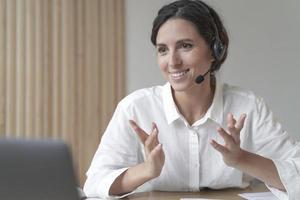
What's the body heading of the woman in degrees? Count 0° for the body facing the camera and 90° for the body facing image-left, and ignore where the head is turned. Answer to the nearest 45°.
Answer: approximately 0°

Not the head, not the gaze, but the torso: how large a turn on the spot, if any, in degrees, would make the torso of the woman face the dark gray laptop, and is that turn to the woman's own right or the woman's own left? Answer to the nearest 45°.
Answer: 0° — they already face it

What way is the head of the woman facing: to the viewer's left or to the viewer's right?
to the viewer's left
